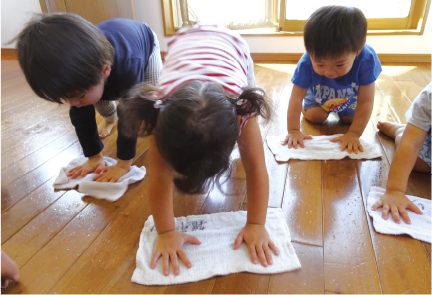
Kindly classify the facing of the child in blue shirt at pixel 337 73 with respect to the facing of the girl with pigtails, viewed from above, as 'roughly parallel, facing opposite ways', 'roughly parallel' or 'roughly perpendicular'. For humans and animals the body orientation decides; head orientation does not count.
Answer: roughly parallel

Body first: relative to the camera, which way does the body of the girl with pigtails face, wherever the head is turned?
toward the camera

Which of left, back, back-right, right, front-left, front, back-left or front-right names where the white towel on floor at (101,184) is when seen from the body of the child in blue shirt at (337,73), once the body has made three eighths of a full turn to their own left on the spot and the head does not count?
back

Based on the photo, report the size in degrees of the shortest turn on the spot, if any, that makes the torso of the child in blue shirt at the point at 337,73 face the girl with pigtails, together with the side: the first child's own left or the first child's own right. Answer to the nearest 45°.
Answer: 0° — they already face them

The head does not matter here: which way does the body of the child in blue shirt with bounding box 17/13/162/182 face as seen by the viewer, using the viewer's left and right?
facing the viewer and to the left of the viewer

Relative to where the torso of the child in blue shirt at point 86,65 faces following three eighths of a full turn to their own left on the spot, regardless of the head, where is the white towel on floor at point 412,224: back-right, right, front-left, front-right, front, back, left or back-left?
front-right

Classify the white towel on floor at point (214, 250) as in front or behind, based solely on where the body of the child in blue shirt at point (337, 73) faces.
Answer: in front

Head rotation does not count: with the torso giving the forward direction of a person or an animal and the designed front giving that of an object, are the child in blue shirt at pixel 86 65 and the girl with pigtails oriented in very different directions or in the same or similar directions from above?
same or similar directions

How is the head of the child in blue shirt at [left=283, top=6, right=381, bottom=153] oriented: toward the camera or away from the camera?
toward the camera

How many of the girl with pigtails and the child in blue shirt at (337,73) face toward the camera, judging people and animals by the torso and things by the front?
2
